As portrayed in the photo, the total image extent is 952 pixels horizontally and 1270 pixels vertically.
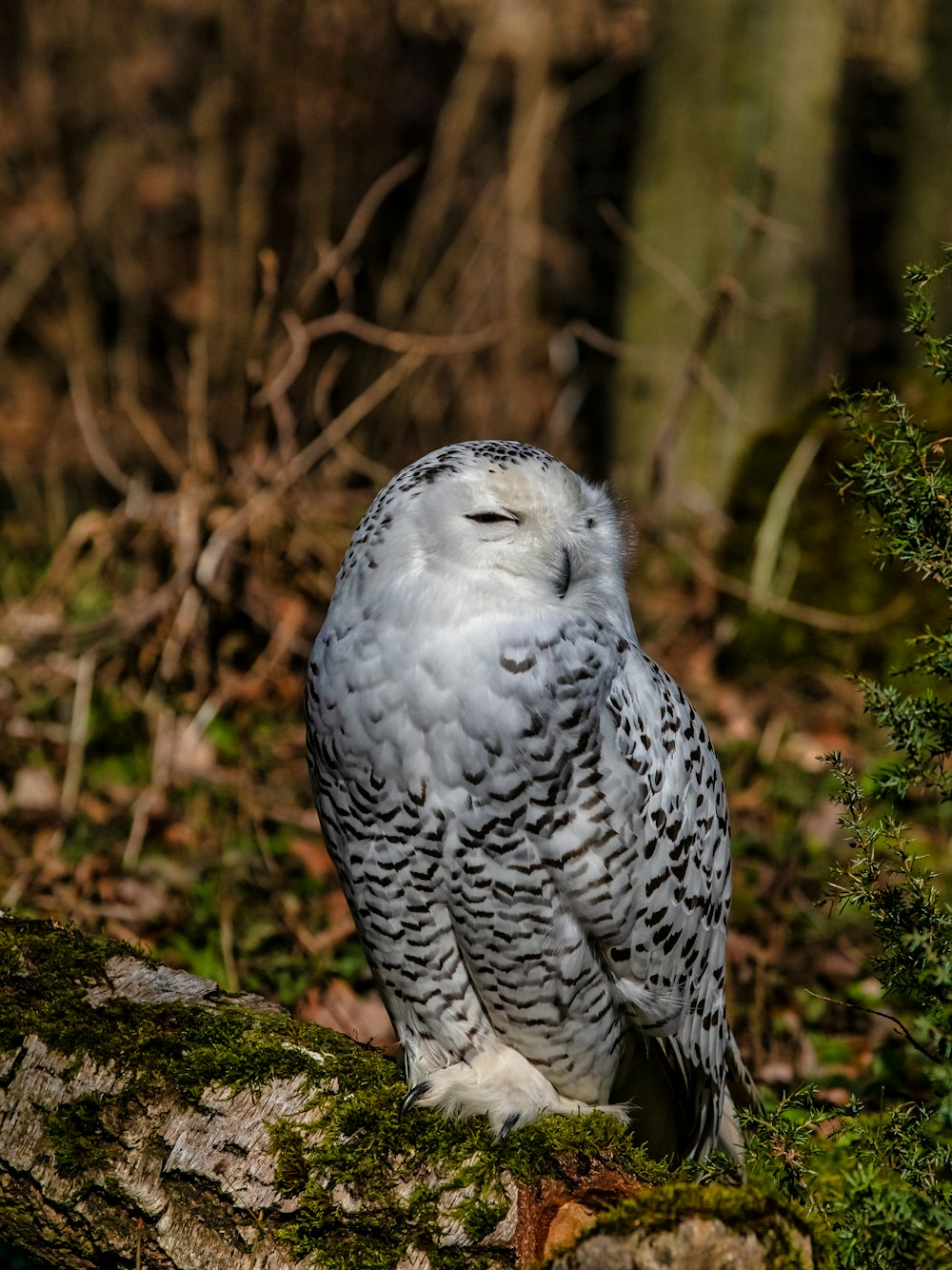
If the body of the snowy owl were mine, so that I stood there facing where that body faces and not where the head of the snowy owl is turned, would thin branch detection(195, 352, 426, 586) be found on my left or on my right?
on my right

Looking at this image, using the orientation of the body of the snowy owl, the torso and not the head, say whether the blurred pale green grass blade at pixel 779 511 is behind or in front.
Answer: behind

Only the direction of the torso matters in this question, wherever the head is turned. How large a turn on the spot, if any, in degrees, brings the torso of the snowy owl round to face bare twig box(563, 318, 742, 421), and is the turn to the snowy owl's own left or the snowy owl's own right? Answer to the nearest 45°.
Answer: approximately 135° to the snowy owl's own right

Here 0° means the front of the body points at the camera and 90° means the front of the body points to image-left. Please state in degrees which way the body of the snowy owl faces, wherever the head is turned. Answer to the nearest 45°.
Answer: approximately 45°

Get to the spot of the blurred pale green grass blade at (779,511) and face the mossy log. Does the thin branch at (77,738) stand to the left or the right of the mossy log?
right

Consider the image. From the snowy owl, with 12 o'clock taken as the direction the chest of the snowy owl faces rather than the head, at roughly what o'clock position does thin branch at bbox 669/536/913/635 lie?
The thin branch is roughly at 5 o'clock from the snowy owl.

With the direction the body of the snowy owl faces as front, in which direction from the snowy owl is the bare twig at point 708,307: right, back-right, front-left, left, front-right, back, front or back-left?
back-right
